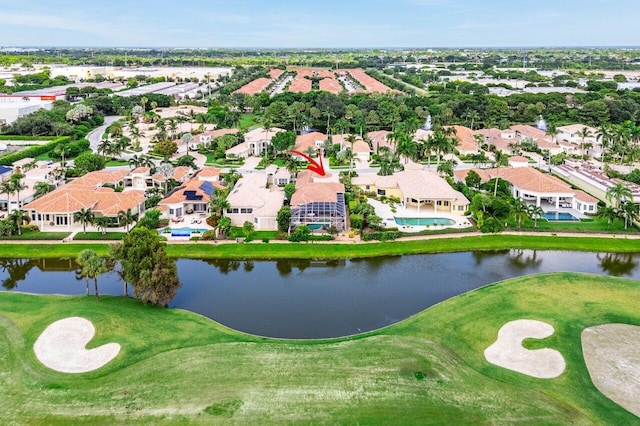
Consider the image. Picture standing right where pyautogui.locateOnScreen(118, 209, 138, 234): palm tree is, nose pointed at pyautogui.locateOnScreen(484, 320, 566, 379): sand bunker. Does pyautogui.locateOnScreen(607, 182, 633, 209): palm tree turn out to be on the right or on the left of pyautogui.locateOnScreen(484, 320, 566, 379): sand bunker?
left

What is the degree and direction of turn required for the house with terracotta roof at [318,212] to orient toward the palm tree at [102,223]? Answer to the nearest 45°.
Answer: approximately 90° to its left

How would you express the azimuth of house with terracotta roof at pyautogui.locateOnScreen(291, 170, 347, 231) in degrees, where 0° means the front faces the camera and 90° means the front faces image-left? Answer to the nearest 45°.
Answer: approximately 180°

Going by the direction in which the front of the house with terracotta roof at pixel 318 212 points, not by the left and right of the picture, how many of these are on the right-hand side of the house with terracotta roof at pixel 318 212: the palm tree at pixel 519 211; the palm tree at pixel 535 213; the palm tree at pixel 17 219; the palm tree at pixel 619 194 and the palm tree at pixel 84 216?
3

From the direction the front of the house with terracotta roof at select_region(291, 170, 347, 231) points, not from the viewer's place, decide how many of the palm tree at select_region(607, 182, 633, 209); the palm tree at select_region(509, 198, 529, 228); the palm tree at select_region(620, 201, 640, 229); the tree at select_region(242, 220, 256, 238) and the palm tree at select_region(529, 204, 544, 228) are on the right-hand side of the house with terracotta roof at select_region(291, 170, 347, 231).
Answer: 4

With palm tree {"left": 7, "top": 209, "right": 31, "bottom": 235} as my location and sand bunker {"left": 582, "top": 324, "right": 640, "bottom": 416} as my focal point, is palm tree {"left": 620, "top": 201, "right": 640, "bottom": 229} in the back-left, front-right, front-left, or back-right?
front-left

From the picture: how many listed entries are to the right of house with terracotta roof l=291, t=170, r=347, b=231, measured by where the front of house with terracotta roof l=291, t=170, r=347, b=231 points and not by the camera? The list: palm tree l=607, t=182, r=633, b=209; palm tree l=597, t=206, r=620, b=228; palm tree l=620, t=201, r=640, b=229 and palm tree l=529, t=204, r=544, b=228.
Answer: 4

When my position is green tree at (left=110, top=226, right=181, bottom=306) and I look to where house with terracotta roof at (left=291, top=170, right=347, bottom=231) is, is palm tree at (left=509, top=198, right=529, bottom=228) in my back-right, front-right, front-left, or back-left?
front-right

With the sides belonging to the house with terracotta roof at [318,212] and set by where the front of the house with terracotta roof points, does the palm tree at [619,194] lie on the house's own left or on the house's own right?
on the house's own right

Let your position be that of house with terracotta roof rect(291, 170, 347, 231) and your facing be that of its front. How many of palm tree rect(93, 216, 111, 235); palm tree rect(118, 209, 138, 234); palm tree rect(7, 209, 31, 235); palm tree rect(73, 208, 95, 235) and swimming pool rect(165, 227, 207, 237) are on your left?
5

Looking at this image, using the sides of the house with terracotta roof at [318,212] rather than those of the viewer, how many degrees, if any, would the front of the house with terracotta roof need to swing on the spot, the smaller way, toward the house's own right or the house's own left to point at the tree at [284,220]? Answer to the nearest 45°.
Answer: approximately 135° to the house's own left

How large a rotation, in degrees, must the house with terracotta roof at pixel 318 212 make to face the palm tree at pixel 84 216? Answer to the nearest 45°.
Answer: approximately 90° to its left
